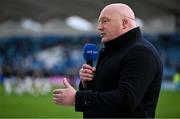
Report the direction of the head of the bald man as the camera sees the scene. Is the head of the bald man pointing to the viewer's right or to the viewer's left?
to the viewer's left

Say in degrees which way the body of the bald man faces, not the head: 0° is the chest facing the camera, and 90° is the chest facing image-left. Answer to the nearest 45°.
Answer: approximately 90°
